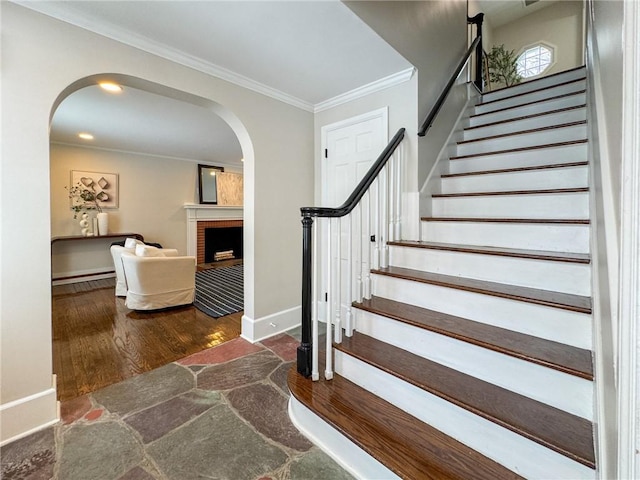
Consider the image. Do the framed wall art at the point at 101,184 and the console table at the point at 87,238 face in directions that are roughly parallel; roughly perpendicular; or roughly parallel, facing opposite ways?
roughly parallel

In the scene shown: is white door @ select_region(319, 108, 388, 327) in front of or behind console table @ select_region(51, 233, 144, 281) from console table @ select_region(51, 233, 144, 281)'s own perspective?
in front

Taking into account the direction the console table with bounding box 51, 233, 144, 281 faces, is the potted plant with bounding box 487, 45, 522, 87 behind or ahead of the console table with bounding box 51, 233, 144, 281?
ahead

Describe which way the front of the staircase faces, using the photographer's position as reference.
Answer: facing the viewer and to the left of the viewer

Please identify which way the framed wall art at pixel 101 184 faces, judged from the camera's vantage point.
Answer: facing the viewer and to the right of the viewer

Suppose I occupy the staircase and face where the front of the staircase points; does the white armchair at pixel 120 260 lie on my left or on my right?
on my right

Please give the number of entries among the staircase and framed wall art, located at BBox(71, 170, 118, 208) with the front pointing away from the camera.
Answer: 0

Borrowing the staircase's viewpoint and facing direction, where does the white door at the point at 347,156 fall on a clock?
The white door is roughly at 3 o'clock from the staircase.

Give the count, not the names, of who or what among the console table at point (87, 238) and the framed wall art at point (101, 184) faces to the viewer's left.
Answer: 0

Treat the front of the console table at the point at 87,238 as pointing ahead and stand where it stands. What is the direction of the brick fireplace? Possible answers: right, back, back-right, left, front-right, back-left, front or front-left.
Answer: front-left
